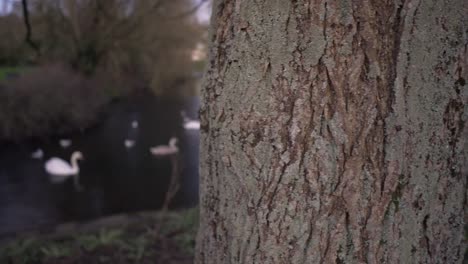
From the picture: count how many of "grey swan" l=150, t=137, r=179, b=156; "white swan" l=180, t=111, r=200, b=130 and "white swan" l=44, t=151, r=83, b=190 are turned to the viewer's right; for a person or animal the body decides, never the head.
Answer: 2

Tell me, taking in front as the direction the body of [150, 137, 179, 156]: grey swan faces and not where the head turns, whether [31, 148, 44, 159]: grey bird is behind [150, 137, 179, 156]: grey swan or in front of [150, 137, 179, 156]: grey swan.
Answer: behind

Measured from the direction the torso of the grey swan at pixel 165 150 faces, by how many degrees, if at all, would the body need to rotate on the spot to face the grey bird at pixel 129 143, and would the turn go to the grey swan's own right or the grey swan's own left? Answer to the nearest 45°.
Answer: approximately 135° to the grey swan's own left

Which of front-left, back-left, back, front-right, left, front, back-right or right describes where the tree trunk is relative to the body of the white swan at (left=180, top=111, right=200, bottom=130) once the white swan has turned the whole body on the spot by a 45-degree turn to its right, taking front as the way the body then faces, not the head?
back-left

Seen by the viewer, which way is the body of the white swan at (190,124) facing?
to the viewer's left

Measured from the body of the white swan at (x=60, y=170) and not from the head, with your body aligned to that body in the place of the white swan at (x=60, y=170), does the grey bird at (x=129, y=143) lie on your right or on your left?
on your left

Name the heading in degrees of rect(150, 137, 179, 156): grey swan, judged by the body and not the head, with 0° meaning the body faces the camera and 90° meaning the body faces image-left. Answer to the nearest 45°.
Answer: approximately 270°

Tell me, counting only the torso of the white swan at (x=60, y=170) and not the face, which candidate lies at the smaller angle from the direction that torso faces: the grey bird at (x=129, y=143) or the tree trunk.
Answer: the grey bird

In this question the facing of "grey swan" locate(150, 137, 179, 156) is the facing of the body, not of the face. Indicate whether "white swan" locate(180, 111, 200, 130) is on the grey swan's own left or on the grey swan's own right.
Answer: on the grey swan's own left

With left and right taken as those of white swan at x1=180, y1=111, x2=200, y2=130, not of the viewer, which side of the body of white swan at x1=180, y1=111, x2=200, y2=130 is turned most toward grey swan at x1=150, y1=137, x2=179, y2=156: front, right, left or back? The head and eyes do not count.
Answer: left

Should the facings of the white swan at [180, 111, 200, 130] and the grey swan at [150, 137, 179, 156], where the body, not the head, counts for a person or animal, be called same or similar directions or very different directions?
very different directions

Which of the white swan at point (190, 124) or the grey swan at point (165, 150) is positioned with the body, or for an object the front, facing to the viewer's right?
the grey swan at point (165, 150)

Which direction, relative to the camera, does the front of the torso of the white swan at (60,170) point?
to the viewer's right

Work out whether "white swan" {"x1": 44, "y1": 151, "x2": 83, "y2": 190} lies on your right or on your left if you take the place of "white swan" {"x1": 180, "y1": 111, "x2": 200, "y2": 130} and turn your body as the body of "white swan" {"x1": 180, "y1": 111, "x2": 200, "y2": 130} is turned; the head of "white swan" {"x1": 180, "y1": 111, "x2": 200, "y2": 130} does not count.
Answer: on your left

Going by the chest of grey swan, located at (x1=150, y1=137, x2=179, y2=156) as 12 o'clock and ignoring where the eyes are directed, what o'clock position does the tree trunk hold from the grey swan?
The tree trunk is roughly at 3 o'clock from the grey swan.
